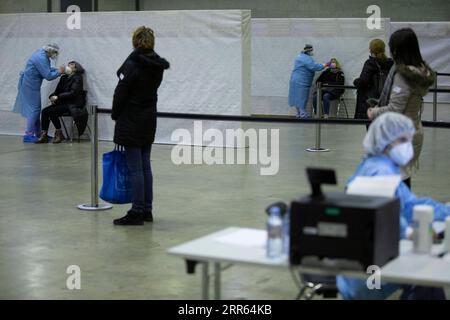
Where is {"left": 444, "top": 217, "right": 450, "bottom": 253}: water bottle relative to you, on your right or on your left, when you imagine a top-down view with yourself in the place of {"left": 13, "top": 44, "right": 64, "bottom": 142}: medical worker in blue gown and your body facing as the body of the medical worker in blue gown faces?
on your right

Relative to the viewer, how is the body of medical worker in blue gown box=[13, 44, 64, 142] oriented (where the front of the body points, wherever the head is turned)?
to the viewer's right

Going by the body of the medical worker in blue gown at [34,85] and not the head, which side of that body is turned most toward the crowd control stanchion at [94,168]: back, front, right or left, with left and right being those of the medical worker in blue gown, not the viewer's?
right

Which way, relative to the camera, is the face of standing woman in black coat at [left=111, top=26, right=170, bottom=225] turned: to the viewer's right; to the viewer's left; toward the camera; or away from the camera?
away from the camera

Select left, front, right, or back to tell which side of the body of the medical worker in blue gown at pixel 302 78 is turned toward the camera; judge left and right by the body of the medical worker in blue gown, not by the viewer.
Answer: right

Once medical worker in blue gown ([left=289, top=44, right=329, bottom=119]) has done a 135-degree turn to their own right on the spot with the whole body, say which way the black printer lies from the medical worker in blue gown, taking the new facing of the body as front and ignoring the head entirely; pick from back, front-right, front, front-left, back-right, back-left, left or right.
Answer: front-left

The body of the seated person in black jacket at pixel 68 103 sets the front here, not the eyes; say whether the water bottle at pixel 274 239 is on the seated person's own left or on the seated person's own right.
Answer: on the seated person's own left

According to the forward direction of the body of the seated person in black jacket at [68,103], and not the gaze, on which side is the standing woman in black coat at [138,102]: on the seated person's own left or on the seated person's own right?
on the seated person's own left

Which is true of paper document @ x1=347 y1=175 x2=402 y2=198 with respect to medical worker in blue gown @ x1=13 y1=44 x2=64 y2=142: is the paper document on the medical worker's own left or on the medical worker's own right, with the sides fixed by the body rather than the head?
on the medical worker's own right
